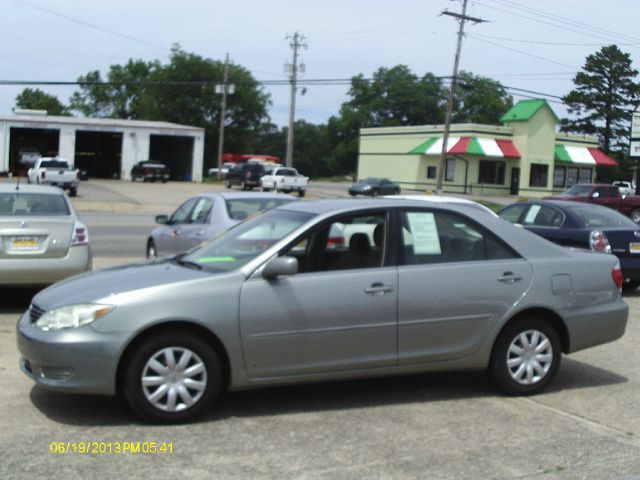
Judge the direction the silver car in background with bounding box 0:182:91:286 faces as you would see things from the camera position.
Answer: facing away from the viewer

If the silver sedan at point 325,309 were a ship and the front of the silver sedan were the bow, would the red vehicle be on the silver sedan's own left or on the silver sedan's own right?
on the silver sedan's own right

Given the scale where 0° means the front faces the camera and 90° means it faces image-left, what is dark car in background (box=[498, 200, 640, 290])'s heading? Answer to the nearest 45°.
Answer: approximately 135°

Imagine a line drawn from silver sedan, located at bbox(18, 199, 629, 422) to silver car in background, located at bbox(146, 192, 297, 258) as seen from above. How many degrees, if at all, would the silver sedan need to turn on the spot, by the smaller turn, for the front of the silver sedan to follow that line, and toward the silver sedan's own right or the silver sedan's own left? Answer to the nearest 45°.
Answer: approximately 90° to the silver sedan's own right

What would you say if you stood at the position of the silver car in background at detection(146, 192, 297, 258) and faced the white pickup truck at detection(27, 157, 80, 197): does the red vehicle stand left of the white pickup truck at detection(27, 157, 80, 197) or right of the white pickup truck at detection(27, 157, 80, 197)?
right

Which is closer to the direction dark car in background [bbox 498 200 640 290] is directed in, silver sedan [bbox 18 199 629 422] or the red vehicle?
the red vehicle

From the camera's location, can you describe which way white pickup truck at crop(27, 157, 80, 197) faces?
facing away from the viewer and to the left of the viewer

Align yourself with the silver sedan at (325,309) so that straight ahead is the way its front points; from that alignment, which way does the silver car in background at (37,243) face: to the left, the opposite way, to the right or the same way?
to the right

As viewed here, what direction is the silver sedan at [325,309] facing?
to the viewer's left

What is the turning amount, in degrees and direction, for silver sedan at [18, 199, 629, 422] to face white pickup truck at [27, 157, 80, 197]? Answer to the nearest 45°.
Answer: approximately 90° to its right

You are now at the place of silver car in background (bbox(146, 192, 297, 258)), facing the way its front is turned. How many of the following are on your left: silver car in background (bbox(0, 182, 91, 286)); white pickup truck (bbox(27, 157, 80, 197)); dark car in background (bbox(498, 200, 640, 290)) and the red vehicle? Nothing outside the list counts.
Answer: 1

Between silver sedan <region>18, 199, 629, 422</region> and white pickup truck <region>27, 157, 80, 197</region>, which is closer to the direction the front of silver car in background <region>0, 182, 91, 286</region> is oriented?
the white pickup truck

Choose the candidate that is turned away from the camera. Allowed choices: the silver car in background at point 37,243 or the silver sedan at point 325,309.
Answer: the silver car in background
